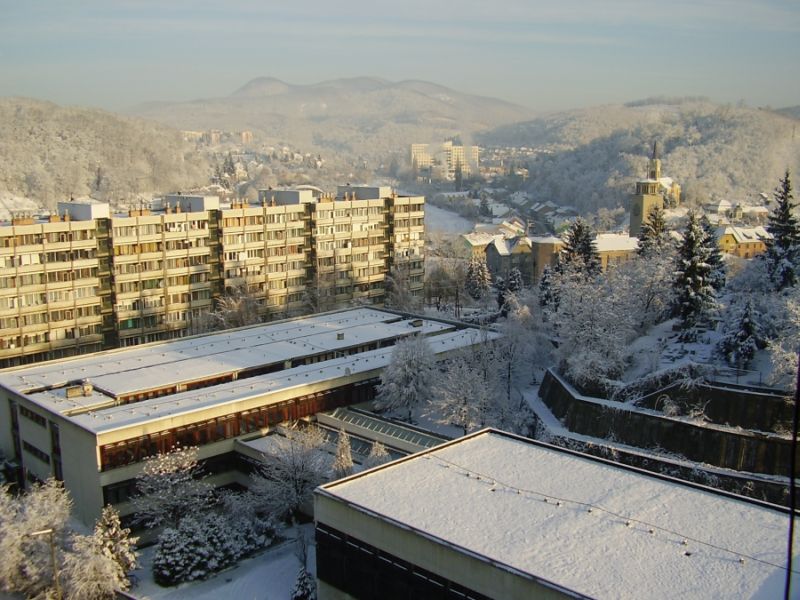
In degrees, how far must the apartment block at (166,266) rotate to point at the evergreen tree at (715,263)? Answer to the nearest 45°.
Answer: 0° — it already faces it

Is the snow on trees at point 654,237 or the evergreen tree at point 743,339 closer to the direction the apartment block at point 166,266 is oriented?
the evergreen tree

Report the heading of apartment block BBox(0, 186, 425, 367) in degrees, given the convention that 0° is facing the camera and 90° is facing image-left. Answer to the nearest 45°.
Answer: approximately 315°

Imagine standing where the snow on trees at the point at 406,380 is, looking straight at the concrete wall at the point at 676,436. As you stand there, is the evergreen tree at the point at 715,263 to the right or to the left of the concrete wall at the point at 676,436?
left

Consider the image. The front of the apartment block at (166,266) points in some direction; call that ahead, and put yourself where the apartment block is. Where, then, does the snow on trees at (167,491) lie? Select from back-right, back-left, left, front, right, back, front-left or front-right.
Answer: front-right

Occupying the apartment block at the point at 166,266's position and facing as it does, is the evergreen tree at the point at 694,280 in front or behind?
in front

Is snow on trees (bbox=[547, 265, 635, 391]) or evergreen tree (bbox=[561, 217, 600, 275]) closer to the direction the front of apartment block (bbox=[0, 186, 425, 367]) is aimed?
the snow on trees

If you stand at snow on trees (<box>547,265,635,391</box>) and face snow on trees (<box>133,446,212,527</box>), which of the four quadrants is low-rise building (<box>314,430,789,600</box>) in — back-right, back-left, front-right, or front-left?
front-left

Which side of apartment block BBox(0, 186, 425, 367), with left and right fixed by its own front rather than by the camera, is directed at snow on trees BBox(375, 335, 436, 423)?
front

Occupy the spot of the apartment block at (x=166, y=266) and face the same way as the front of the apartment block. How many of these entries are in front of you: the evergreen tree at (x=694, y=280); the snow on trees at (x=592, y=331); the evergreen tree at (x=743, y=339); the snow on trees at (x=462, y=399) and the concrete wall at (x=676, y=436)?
5

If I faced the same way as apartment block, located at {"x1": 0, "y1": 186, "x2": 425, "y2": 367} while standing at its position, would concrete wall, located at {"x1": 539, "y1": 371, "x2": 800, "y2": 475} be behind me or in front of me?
in front

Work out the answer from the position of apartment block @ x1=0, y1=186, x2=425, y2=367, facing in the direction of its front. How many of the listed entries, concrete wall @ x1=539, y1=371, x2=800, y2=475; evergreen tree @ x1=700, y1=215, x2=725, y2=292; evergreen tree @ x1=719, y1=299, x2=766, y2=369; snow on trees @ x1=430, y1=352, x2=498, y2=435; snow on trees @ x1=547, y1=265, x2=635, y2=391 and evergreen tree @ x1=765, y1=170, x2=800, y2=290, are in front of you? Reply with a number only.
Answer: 6

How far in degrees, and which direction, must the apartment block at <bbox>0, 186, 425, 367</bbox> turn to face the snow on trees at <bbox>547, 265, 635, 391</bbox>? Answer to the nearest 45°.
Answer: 0° — it already faces it

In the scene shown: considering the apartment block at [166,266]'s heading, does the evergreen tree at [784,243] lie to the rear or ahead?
ahead
